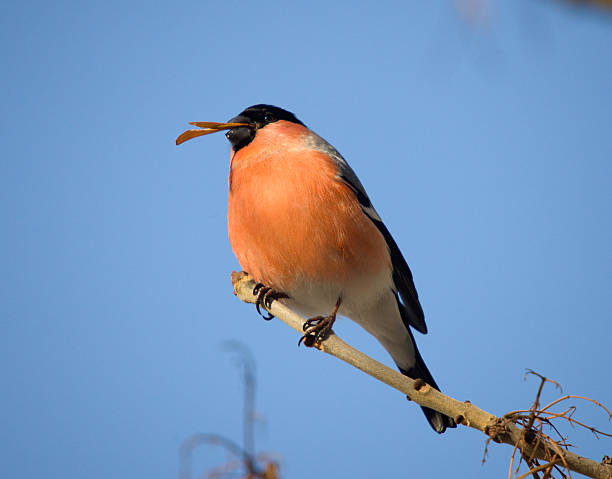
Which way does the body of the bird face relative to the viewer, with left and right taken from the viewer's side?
facing the viewer and to the left of the viewer
